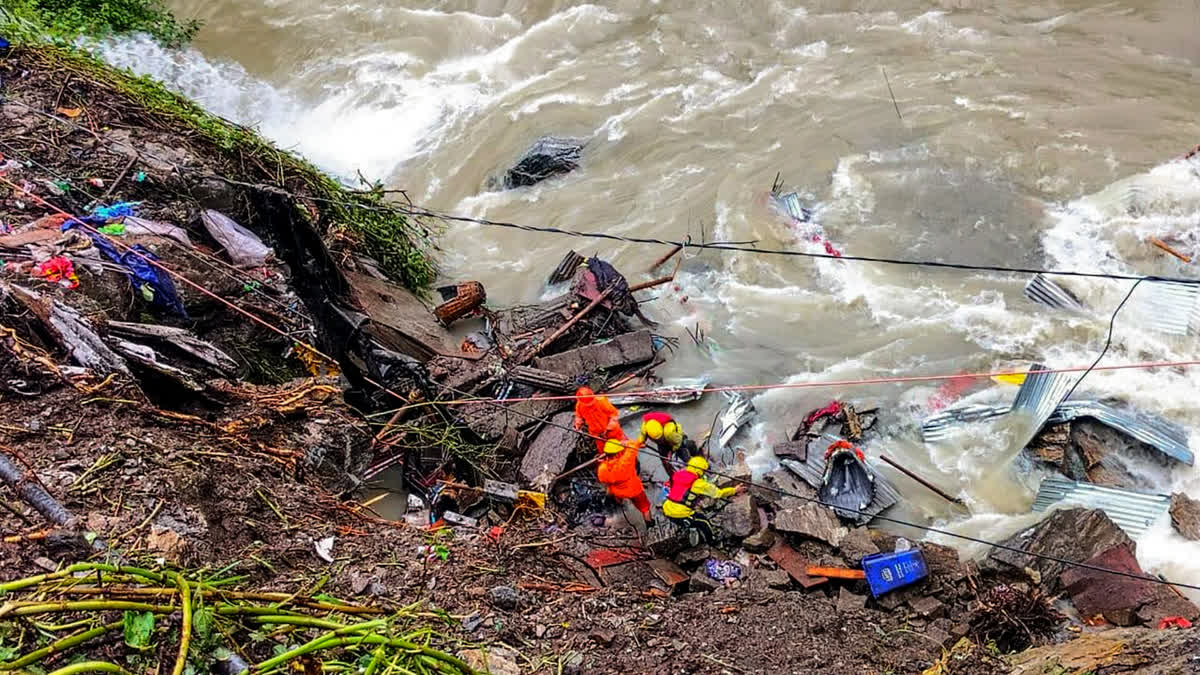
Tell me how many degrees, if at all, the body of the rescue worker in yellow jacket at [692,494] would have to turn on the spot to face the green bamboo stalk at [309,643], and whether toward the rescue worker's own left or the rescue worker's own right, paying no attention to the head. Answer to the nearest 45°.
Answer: approximately 135° to the rescue worker's own right

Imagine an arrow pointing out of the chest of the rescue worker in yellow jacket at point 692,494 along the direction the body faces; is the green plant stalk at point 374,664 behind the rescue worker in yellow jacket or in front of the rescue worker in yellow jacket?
behind

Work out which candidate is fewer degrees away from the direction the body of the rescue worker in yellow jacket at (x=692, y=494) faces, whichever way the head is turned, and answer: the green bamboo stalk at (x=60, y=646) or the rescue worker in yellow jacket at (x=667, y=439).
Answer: the rescue worker in yellow jacket

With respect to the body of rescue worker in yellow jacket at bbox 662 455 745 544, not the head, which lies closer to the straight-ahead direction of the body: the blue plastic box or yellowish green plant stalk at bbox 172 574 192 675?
the blue plastic box

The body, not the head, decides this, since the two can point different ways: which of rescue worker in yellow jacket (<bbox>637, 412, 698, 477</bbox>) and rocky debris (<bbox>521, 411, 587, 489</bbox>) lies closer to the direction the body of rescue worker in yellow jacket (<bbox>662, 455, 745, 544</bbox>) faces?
the rescue worker in yellow jacket

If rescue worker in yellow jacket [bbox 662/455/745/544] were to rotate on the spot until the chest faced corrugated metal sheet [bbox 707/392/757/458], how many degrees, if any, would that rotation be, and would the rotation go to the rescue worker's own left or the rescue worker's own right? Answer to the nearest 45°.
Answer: approximately 45° to the rescue worker's own left

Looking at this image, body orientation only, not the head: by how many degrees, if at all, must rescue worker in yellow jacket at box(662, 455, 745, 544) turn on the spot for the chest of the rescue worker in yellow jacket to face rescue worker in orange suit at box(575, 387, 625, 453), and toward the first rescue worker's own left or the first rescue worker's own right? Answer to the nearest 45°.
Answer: approximately 90° to the first rescue worker's own left

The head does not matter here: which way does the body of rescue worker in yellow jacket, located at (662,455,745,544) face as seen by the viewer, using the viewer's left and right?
facing away from the viewer and to the right of the viewer

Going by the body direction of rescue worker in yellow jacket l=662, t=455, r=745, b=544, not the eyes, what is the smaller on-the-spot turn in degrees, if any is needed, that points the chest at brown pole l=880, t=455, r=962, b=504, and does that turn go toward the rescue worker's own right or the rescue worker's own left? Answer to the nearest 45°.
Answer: approximately 45° to the rescue worker's own right

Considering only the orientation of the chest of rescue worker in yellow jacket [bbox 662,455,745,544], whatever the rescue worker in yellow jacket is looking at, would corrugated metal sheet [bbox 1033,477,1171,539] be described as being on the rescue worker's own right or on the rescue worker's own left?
on the rescue worker's own right

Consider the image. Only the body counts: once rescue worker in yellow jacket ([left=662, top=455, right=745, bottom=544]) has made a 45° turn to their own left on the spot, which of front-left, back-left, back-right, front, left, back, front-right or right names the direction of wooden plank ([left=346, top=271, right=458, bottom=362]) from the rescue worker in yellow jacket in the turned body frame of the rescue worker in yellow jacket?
front-left

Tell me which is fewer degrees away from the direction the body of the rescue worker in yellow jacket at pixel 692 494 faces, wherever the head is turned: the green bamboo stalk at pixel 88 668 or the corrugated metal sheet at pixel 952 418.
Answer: the corrugated metal sheet

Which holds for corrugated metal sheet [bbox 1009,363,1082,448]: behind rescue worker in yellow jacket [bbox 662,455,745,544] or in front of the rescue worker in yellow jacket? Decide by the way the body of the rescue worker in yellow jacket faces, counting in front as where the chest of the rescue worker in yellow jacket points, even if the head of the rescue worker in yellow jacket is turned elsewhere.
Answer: in front
